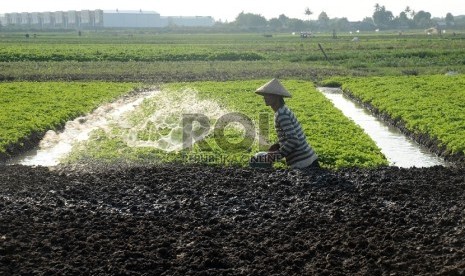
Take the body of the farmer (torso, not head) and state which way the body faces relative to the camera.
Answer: to the viewer's left
